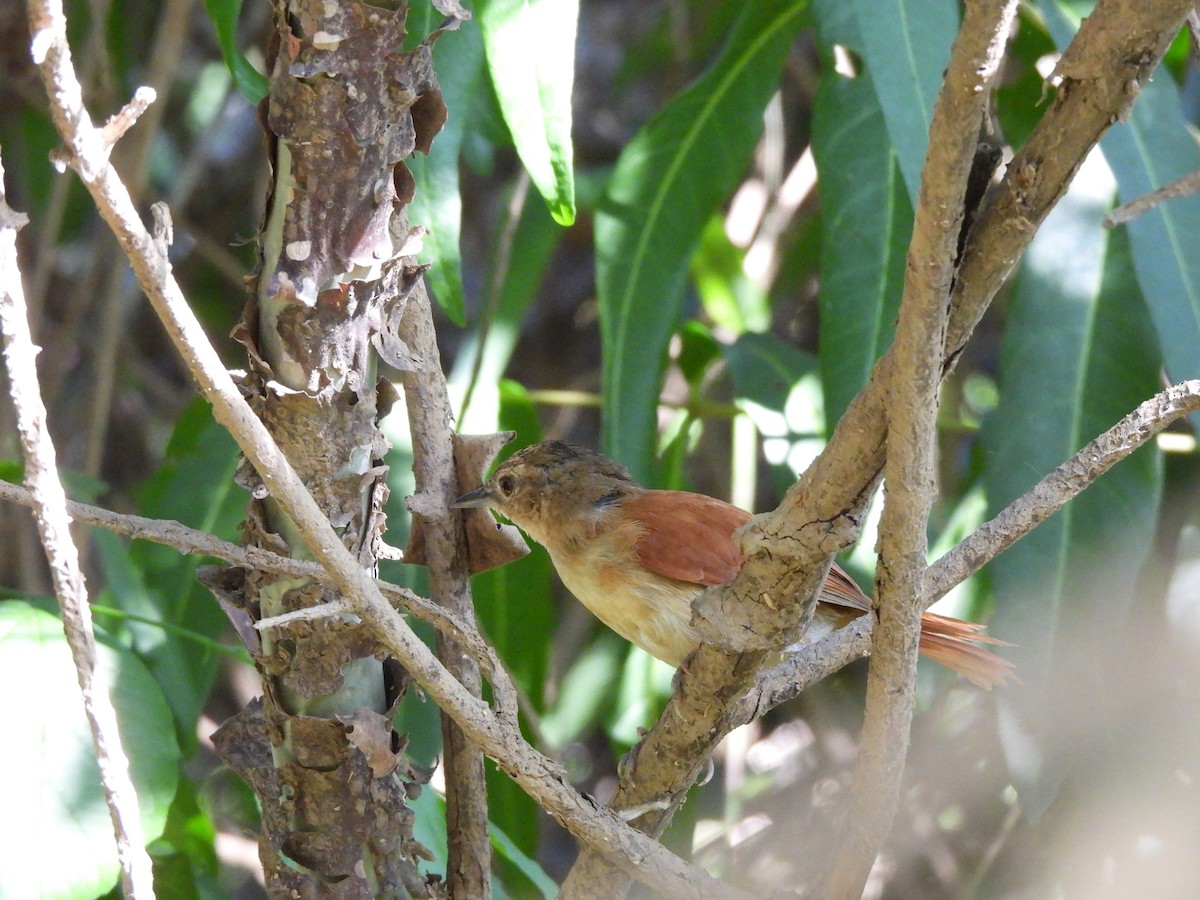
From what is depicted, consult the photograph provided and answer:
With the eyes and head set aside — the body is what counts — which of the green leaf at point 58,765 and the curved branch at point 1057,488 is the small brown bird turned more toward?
the green leaf

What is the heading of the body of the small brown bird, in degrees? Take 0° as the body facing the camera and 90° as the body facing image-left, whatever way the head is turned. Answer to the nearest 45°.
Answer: approximately 90°

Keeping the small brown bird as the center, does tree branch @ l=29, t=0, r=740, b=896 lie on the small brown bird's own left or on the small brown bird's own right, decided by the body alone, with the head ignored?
on the small brown bird's own left

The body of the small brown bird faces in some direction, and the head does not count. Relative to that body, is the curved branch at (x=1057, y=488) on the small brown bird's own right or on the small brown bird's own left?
on the small brown bird's own left
